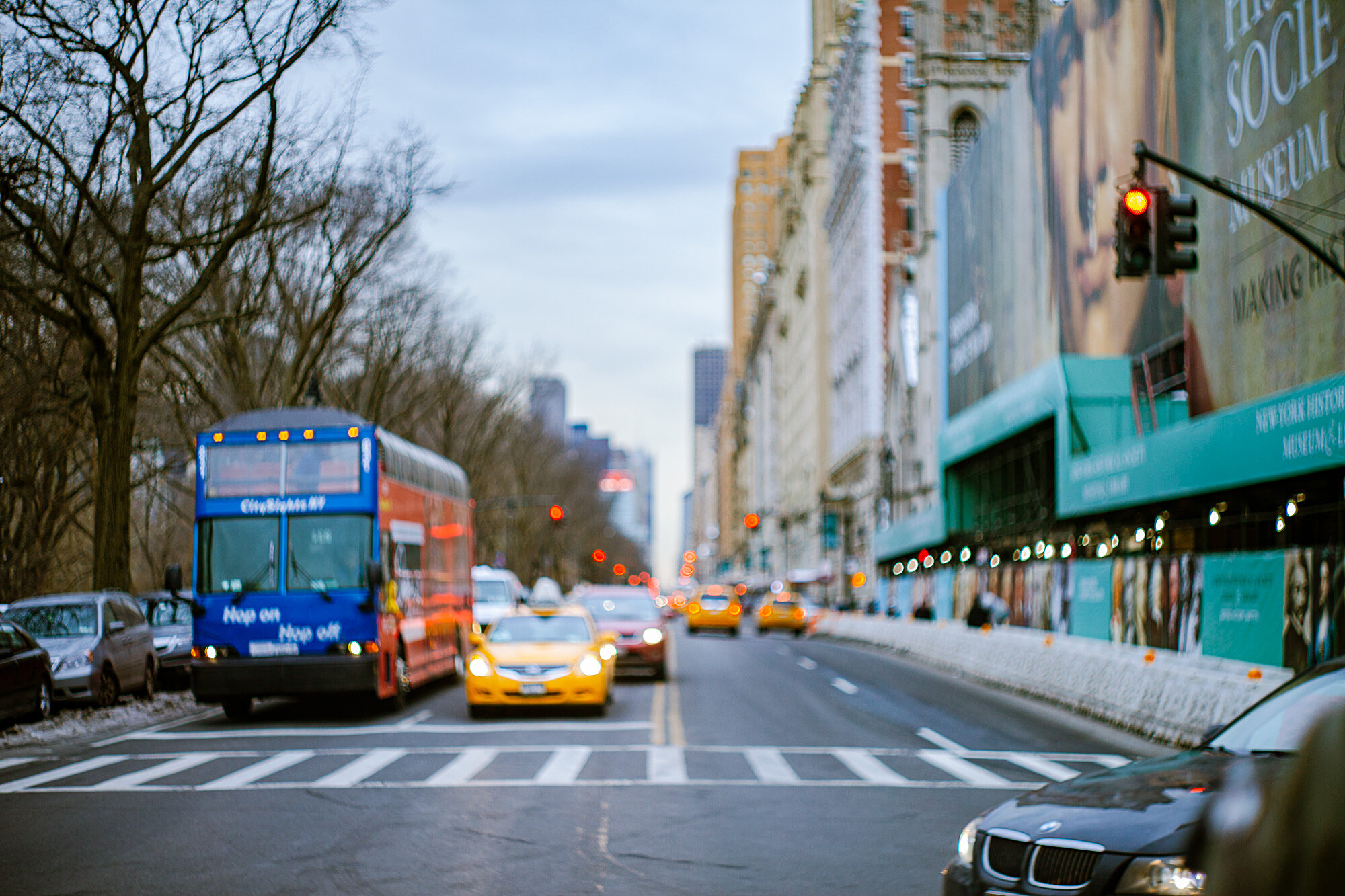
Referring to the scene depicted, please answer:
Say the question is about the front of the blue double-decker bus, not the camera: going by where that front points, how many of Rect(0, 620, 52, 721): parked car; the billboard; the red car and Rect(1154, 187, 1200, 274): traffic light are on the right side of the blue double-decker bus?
1

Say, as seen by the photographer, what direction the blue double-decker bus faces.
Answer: facing the viewer

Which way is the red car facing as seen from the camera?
toward the camera

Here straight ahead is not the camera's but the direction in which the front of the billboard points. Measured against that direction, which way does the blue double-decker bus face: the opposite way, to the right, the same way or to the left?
to the left

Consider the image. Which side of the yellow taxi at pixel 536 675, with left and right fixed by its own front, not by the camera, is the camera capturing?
front

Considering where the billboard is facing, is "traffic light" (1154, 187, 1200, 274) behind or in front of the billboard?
in front

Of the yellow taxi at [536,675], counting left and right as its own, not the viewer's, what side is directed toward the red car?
back

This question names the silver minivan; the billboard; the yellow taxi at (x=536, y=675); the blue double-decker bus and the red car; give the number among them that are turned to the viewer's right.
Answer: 0

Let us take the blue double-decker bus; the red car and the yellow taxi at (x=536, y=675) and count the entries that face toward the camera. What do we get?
3

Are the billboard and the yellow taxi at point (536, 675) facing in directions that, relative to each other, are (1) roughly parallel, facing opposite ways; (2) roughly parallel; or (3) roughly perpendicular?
roughly perpendicular

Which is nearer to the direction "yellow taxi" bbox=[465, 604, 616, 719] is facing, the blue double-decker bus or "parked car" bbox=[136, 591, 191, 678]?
the blue double-decker bus

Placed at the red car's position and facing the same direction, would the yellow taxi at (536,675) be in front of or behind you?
in front
